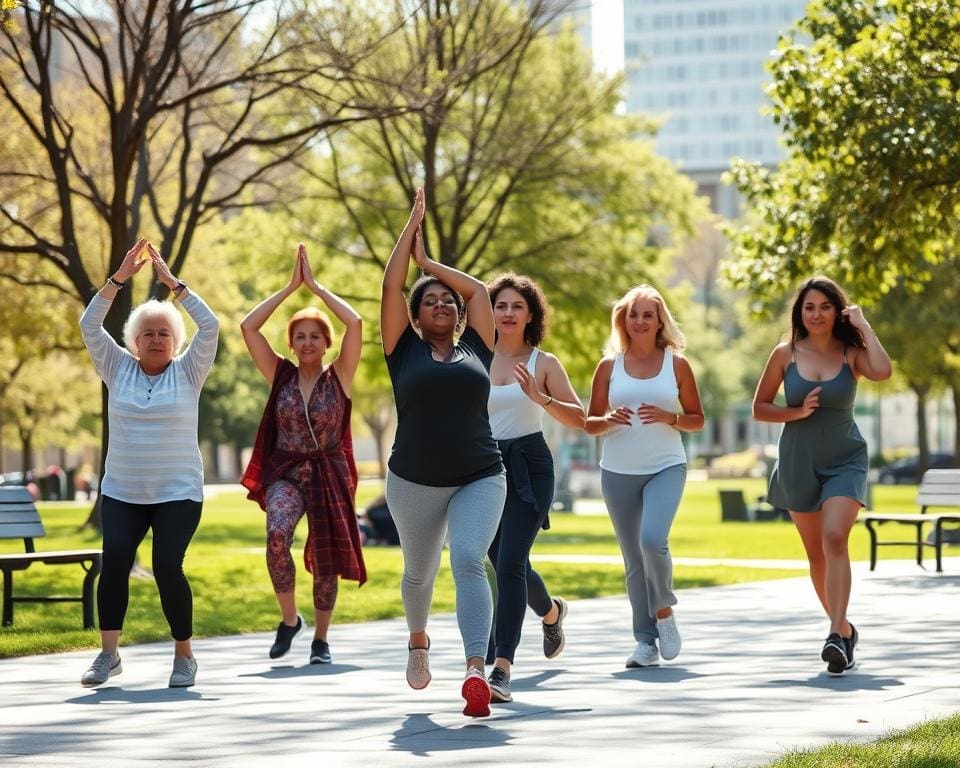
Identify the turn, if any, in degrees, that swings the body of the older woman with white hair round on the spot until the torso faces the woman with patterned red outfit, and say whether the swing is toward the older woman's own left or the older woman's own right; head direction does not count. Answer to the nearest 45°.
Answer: approximately 135° to the older woman's own left

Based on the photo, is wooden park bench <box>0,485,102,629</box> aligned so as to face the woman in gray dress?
yes

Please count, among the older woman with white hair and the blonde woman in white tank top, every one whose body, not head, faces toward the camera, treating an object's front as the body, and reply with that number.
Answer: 2

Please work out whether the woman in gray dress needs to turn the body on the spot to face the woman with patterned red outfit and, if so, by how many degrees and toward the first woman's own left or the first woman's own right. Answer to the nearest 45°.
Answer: approximately 90° to the first woman's own right

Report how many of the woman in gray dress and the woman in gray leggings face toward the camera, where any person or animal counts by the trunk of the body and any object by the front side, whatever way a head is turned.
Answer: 2

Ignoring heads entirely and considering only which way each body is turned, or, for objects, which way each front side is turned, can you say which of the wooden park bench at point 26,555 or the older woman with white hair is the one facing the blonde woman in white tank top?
the wooden park bench

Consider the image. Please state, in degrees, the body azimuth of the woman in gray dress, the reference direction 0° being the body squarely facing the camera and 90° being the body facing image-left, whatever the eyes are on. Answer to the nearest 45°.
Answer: approximately 0°

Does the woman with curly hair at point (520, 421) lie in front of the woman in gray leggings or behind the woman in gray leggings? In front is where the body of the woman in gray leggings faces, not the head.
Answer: behind

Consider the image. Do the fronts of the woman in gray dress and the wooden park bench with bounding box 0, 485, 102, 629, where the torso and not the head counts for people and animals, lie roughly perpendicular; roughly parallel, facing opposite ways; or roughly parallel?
roughly perpendicular

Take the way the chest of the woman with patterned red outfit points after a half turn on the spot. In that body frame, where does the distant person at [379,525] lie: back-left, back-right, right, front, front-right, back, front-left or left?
front
